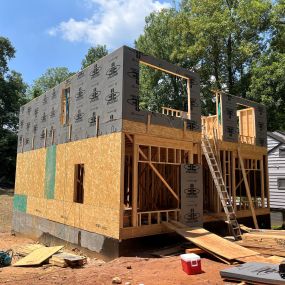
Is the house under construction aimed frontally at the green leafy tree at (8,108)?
no

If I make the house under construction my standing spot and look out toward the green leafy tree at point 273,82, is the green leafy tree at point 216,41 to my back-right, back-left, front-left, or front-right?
front-left

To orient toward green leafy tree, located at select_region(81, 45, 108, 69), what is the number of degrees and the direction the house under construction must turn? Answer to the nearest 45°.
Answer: approximately 135° to its left

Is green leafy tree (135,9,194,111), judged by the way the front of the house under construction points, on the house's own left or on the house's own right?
on the house's own left

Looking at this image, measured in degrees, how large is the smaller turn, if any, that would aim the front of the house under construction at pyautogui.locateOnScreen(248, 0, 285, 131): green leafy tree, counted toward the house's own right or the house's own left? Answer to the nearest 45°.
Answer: approximately 90° to the house's own left

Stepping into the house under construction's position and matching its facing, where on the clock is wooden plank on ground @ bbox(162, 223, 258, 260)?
The wooden plank on ground is roughly at 12 o'clock from the house under construction.

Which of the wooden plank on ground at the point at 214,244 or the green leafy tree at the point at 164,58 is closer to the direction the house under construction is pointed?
the wooden plank on ground

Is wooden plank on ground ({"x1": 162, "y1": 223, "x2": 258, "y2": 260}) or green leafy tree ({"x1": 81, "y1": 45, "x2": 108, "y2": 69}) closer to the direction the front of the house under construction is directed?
the wooden plank on ground

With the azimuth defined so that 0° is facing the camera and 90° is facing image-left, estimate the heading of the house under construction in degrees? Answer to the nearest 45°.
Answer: approximately 315°

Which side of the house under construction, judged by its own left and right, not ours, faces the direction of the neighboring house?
left

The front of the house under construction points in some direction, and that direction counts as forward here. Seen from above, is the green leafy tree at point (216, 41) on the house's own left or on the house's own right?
on the house's own left
